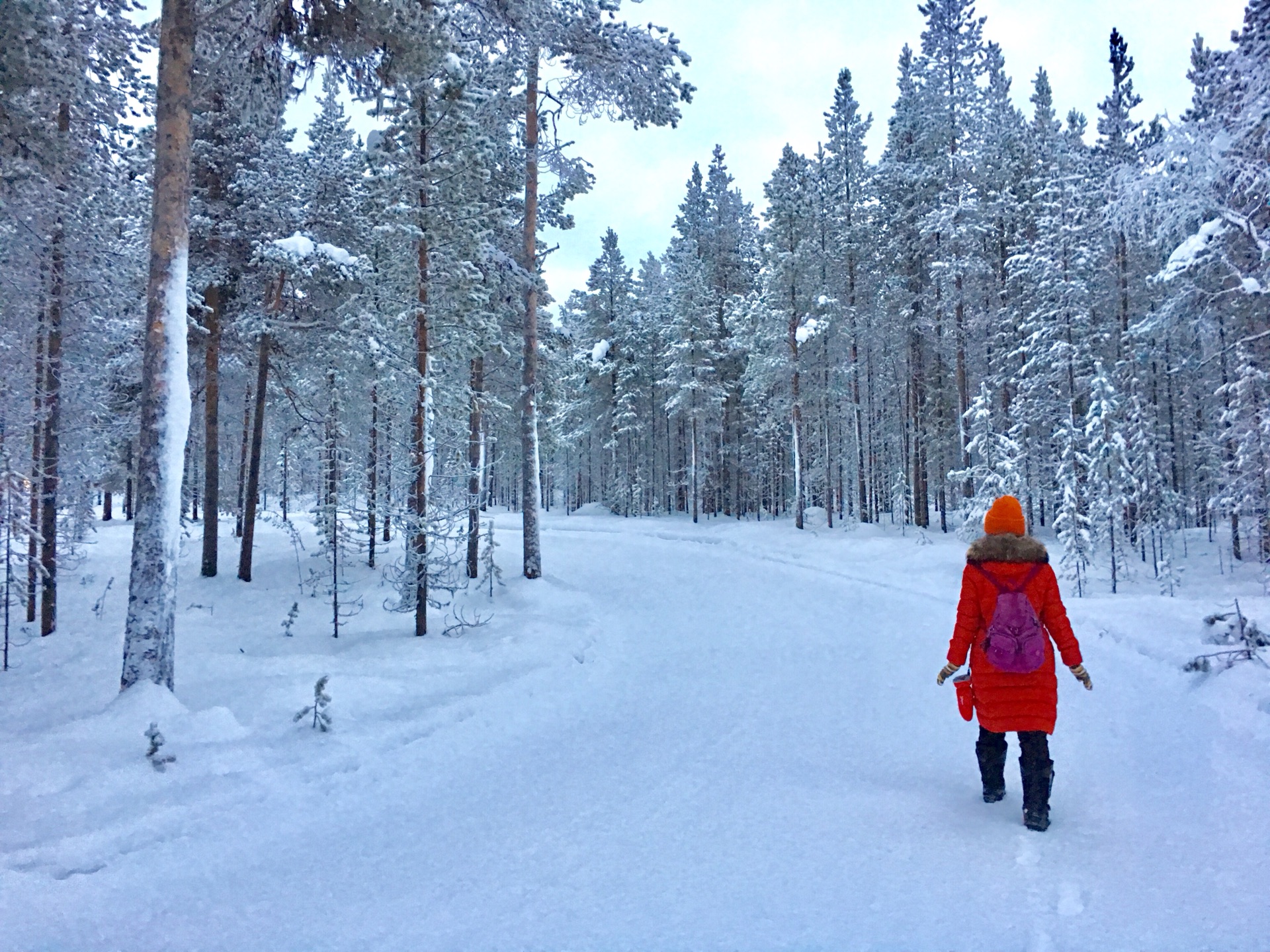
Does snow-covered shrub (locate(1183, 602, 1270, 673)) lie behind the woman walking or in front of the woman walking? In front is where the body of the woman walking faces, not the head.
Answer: in front

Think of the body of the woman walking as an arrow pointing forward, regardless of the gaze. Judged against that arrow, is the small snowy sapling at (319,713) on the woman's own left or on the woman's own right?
on the woman's own left

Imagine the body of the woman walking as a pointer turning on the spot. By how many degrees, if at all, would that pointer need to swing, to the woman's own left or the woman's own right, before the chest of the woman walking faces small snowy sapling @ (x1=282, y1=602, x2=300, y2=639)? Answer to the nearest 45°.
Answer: approximately 90° to the woman's own left

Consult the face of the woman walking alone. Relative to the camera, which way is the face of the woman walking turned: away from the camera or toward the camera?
away from the camera

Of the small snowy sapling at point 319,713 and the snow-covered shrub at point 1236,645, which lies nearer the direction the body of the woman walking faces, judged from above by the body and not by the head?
the snow-covered shrub

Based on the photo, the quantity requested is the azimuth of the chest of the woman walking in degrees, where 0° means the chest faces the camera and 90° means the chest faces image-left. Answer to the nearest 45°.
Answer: approximately 180°

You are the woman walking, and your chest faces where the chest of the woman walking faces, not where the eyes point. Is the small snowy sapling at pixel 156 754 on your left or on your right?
on your left

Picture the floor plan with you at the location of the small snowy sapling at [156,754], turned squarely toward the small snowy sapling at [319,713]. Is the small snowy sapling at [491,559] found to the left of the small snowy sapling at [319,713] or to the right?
left

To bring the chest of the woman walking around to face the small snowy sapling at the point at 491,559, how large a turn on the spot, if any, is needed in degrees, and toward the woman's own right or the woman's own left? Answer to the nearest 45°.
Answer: approximately 45° to the woman's own left

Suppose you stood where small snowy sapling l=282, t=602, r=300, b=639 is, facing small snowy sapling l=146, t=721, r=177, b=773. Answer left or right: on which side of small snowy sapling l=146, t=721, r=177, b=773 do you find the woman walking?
left
